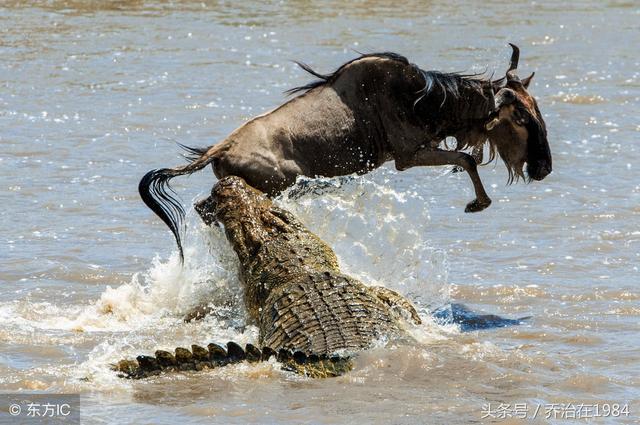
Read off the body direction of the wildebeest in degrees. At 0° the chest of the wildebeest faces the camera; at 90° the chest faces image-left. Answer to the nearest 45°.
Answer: approximately 270°

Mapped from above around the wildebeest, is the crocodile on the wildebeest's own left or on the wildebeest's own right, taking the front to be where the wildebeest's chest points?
on the wildebeest's own right
